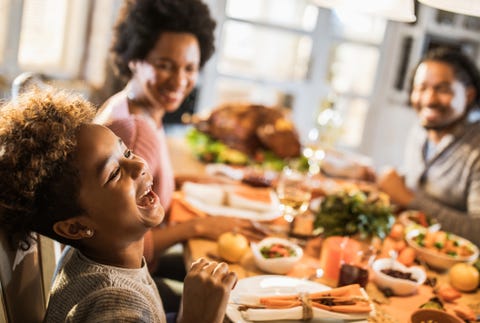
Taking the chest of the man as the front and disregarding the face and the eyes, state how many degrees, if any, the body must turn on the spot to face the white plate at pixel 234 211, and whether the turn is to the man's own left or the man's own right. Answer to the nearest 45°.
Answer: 0° — they already face it

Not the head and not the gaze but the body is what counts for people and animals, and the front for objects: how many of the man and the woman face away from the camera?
0

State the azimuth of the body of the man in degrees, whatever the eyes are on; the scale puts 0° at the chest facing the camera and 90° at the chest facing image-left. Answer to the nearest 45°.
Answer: approximately 45°

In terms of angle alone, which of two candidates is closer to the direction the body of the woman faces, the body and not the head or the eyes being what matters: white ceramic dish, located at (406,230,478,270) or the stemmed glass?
the white ceramic dish

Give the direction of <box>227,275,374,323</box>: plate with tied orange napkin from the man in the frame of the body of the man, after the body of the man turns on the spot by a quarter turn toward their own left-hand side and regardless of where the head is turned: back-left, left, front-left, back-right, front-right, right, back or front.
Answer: front-right

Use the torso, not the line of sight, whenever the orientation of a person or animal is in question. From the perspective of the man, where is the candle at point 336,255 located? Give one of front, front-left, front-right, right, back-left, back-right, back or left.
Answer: front-left

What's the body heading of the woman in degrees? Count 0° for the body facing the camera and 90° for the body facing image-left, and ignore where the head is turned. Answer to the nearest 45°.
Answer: approximately 315°
